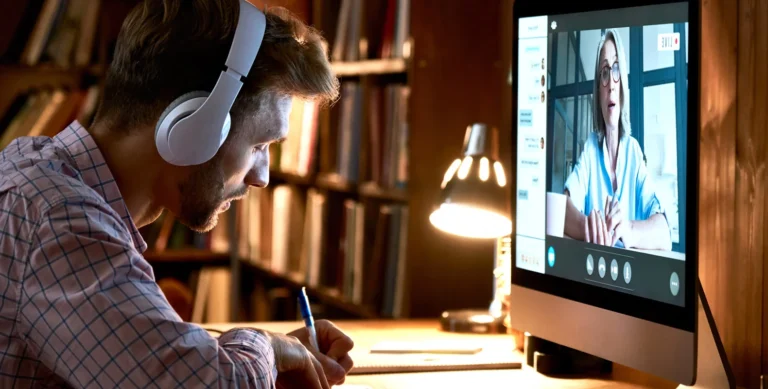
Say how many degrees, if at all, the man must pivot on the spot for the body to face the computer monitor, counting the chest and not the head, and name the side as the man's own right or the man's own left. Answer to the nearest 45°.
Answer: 0° — they already face it

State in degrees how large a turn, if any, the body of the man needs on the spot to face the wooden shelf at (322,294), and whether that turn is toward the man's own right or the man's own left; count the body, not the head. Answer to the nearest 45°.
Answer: approximately 90° to the man's own left

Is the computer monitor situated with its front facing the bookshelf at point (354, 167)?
no

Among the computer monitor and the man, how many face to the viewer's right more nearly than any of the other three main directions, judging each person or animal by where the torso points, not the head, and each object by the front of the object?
1

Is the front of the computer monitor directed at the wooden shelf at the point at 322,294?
no

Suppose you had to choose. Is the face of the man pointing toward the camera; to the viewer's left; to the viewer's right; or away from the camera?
to the viewer's right

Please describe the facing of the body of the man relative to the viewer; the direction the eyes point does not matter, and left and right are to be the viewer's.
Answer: facing to the right of the viewer

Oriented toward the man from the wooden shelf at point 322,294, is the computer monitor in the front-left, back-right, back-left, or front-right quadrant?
front-left

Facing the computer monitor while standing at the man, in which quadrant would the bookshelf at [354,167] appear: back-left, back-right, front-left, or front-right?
front-left

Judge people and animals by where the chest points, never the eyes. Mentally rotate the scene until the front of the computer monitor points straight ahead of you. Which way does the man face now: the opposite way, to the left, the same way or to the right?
the opposite way

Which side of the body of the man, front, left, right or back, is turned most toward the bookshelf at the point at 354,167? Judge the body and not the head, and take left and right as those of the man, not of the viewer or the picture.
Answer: left

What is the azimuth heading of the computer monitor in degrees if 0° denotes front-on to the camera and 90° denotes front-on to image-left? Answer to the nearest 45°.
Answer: approximately 45°
